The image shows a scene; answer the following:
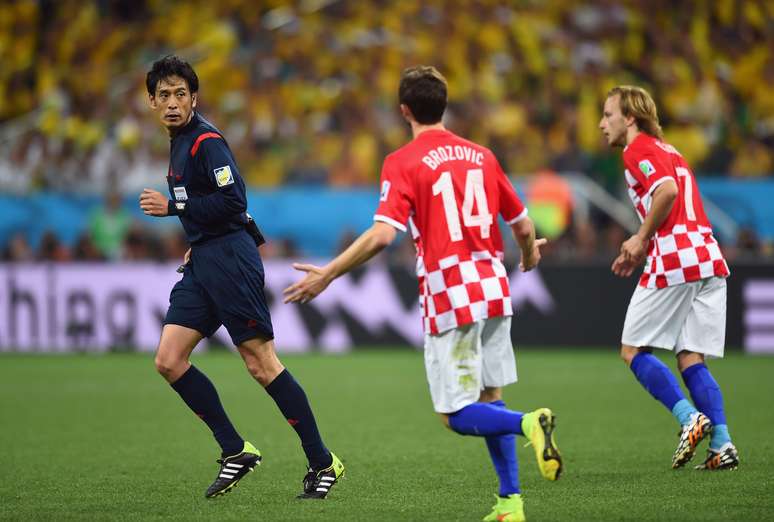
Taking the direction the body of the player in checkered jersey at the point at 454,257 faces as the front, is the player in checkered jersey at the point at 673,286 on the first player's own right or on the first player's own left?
on the first player's own right

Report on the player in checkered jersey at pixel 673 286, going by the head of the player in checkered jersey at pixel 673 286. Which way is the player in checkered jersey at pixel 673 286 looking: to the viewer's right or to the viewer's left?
to the viewer's left

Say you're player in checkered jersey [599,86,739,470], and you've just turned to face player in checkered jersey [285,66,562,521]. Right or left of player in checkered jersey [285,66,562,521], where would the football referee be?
right

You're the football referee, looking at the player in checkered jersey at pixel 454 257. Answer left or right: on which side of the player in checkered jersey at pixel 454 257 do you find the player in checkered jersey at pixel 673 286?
left

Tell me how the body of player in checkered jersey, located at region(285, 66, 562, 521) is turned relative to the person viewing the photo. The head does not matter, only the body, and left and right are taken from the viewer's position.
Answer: facing away from the viewer and to the left of the viewer

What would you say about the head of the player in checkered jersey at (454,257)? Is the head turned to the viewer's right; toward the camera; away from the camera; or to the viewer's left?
away from the camera
